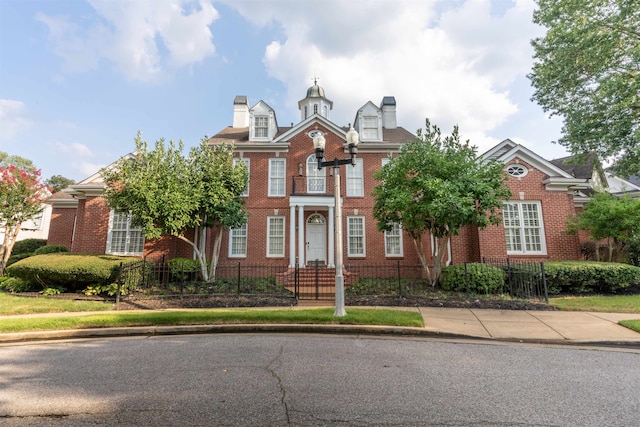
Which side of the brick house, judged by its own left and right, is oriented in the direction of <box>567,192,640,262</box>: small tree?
left

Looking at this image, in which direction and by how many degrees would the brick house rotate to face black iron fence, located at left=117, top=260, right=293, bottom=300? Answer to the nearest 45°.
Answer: approximately 45° to its right

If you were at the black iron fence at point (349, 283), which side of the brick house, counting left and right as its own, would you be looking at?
front

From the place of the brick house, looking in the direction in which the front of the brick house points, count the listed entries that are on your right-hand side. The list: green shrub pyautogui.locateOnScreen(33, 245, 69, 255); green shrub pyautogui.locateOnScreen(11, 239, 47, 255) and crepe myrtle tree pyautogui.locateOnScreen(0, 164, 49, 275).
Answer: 3

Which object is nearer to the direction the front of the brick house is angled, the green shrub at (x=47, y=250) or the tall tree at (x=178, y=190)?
the tall tree

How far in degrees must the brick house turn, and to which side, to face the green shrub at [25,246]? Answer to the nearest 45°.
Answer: approximately 90° to its right

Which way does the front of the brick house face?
toward the camera

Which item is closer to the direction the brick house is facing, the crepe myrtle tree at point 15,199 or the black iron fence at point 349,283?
the black iron fence

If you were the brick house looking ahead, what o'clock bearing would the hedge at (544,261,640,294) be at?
The hedge is roughly at 10 o'clock from the brick house.

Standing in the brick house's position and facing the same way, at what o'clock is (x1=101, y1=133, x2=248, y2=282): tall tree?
The tall tree is roughly at 2 o'clock from the brick house.

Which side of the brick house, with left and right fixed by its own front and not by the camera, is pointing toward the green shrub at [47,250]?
right

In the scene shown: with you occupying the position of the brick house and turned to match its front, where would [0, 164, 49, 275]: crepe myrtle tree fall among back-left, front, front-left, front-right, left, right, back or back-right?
right
